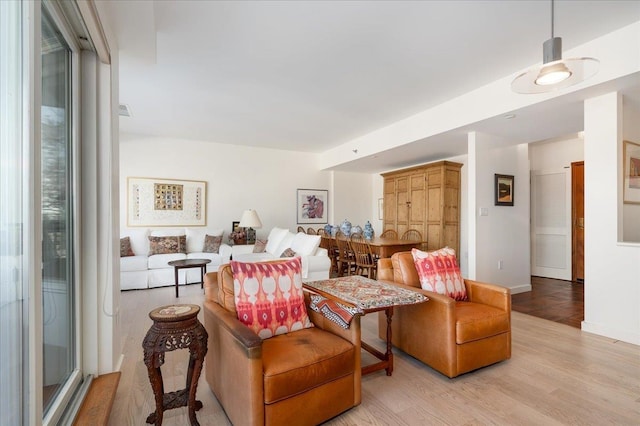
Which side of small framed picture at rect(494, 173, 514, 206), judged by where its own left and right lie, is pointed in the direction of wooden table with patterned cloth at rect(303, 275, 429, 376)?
front

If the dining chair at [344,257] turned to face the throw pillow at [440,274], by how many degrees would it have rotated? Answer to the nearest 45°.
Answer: approximately 135° to its right

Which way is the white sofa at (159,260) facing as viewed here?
toward the camera

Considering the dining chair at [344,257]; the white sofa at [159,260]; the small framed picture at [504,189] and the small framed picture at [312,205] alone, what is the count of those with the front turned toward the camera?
3

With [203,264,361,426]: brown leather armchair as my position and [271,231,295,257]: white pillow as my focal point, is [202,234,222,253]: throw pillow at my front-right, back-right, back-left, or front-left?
front-left

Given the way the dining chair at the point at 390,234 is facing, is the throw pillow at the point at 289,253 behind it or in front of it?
in front

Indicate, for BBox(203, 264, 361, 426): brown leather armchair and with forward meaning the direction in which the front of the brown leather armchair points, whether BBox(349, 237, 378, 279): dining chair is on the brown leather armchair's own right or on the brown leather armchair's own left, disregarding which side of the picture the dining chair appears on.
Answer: on the brown leather armchair's own left

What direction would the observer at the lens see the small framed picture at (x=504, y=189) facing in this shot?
facing the viewer

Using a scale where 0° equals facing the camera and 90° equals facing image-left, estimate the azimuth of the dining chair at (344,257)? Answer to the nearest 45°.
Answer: approximately 225°

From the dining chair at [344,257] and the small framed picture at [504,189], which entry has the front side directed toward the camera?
the small framed picture

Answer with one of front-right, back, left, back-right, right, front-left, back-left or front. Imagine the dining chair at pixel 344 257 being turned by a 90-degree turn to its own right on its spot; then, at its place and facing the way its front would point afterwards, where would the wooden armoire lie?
front-left

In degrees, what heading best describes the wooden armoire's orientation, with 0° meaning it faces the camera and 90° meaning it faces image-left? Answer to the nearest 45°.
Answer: approximately 45°

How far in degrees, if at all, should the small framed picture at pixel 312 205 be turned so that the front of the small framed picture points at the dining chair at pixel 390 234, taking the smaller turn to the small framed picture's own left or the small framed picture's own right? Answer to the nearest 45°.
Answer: approximately 45° to the small framed picture's own left

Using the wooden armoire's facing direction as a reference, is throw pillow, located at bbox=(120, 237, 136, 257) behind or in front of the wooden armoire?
in front
